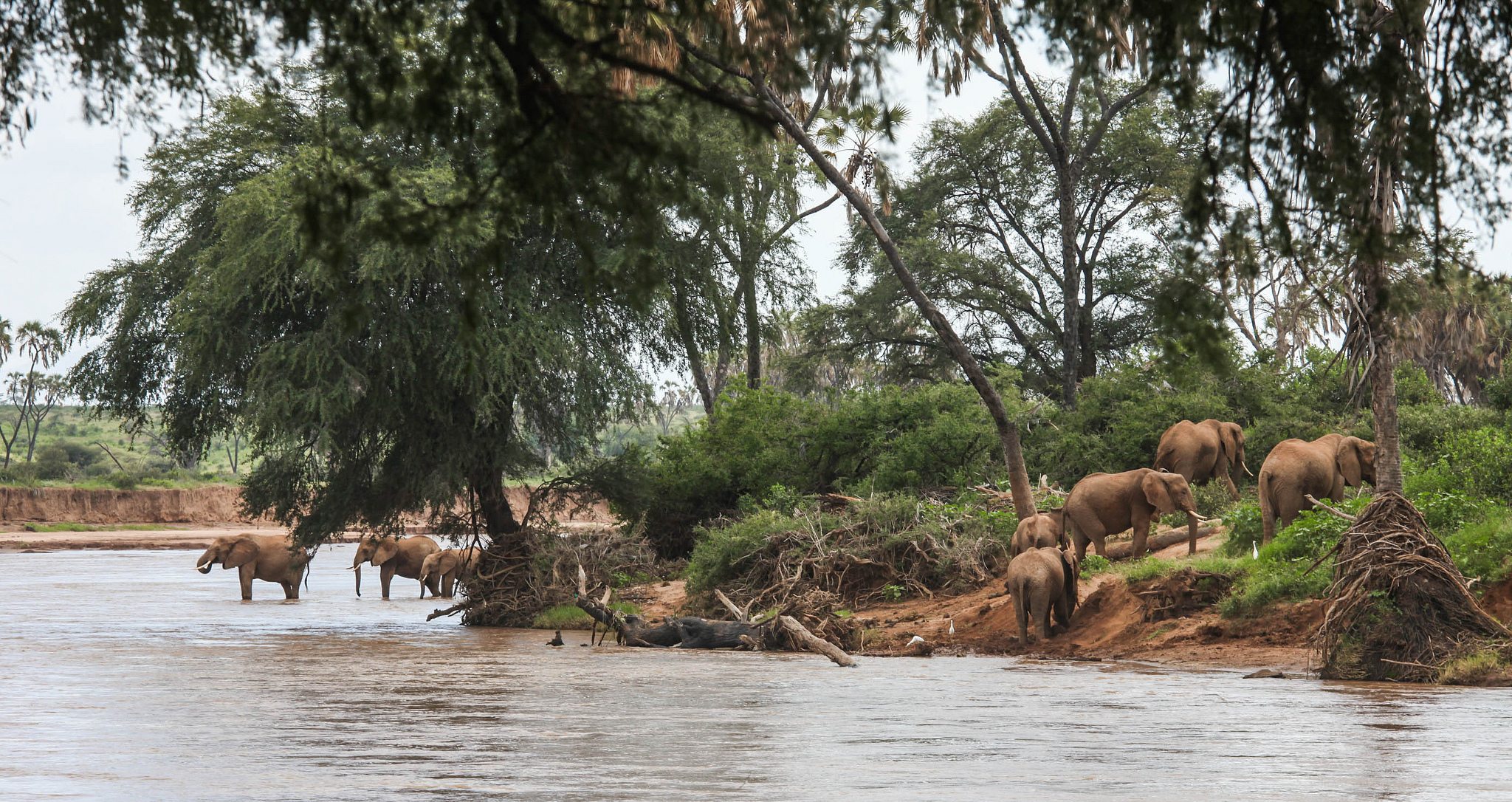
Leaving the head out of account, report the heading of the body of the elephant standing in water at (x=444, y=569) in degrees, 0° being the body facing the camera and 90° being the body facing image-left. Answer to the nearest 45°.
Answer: approximately 90°

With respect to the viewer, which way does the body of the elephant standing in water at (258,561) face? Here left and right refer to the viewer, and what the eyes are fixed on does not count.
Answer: facing to the left of the viewer

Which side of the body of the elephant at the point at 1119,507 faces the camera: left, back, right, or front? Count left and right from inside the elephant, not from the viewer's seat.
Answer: right

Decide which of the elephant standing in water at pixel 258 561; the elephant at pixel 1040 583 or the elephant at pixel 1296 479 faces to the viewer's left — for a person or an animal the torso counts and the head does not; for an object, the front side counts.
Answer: the elephant standing in water

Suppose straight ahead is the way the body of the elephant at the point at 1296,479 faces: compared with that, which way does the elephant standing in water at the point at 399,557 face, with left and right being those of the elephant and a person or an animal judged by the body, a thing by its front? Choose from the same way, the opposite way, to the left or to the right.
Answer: the opposite way

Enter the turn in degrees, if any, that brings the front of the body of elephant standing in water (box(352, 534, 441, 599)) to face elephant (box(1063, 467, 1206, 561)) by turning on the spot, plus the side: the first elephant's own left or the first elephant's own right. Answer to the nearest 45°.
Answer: approximately 135° to the first elephant's own left

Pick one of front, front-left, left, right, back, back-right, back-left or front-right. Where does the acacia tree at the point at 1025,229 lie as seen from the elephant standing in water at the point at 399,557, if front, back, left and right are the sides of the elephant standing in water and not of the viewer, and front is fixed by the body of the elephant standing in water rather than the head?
back

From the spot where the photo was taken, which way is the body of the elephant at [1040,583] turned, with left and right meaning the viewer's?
facing away from the viewer and to the right of the viewer

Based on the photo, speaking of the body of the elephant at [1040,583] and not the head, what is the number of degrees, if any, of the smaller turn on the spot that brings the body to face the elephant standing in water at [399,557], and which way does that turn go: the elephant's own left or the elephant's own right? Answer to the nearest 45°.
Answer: approximately 90° to the elephant's own left

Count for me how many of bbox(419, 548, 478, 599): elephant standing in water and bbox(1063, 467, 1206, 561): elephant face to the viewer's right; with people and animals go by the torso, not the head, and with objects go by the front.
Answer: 1

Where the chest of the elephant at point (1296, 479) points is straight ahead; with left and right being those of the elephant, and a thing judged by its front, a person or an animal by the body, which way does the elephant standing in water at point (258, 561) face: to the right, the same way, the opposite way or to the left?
the opposite way

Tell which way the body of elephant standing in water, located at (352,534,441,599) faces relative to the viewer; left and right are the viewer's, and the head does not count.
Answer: facing to the left of the viewer
